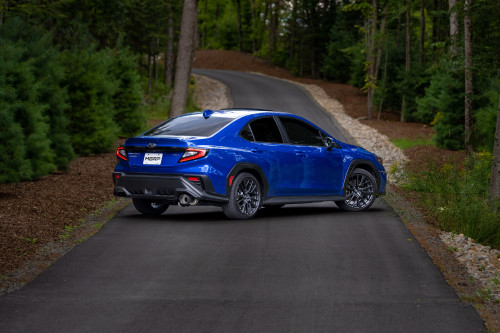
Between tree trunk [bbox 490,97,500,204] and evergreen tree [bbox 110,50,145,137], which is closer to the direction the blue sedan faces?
the tree trunk

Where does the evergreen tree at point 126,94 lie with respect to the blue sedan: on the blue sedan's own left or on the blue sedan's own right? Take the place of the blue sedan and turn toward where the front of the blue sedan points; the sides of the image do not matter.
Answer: on the blue sedan's own left

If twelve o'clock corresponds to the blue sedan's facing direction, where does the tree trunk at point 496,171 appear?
The tree trunk is roughly at 1 o'clock from the blue sedan.

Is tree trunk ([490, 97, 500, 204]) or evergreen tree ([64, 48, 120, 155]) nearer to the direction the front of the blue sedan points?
the tree trunk

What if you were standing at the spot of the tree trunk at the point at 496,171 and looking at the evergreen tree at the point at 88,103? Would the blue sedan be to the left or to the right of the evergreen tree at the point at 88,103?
left

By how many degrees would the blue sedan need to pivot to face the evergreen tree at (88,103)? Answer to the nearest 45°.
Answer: approximately 90° to its left

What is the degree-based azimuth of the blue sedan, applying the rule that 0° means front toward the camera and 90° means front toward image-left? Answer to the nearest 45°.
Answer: approximately 225°

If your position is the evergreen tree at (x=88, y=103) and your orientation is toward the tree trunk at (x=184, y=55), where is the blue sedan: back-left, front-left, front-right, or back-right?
back-right

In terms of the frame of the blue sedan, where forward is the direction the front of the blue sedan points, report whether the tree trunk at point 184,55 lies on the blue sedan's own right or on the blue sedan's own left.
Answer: on the blue sedan's own left
